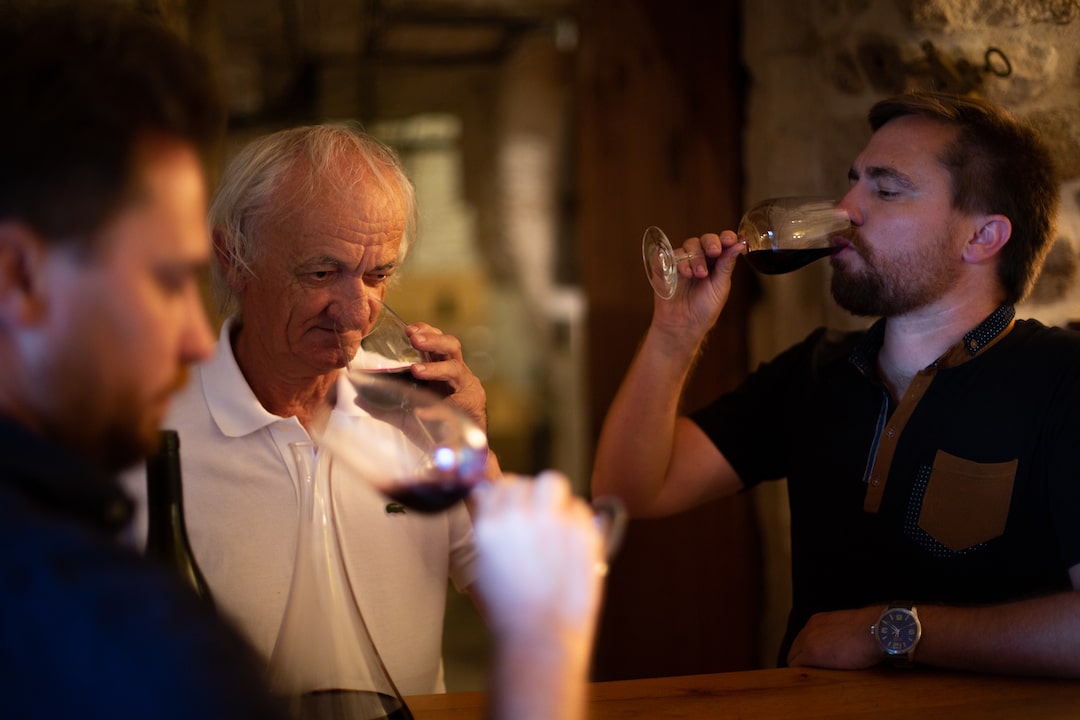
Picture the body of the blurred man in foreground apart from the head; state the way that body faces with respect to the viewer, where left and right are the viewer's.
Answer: facing to the right of the viewer

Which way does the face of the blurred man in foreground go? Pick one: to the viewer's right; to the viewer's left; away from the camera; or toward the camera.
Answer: to the viewer's right
